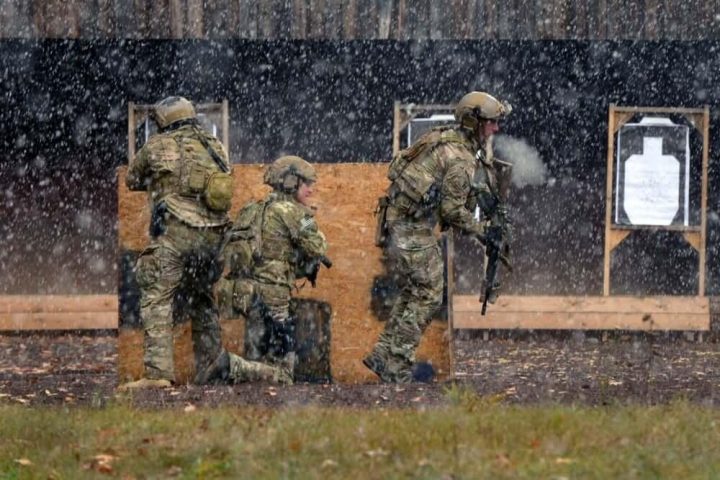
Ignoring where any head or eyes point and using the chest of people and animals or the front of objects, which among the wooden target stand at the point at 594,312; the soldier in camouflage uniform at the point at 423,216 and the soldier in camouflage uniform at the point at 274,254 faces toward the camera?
the wooden target stand

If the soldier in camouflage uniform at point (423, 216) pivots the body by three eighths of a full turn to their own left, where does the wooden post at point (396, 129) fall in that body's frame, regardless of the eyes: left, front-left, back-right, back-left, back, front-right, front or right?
front-right

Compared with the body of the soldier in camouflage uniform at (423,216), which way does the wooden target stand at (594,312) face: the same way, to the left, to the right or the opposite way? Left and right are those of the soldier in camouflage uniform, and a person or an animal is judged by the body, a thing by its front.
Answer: to the right

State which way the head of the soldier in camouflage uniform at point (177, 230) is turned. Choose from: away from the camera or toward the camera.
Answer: away from the camera

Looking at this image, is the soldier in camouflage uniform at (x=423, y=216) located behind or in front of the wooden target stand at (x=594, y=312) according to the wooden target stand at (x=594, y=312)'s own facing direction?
in front

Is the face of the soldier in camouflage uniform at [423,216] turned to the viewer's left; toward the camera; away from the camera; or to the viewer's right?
to the viewer's right

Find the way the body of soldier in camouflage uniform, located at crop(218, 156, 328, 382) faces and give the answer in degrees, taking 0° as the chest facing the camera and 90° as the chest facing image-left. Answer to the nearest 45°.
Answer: approximately 225°

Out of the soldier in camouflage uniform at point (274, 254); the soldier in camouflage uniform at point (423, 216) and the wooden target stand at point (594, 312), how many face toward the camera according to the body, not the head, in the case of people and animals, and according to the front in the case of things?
1

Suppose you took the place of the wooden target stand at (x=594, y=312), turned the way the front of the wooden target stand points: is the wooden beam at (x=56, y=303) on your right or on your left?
on your right

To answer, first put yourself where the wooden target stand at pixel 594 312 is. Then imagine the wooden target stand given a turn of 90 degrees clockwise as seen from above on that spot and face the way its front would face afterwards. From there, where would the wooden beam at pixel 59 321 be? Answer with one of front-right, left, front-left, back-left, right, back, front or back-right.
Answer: front

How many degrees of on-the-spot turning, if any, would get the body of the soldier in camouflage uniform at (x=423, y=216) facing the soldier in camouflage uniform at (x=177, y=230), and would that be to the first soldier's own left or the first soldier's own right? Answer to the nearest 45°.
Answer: approximately 180°

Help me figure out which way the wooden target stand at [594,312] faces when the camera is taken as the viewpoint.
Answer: facing the viewer

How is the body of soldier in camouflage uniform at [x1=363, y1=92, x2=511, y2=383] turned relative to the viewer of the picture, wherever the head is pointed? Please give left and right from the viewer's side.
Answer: facing to the right of the viewer

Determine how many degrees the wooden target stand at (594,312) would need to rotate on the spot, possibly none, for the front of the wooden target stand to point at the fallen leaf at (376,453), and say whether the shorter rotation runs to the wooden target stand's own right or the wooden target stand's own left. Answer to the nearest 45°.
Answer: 0° — it already faces it
